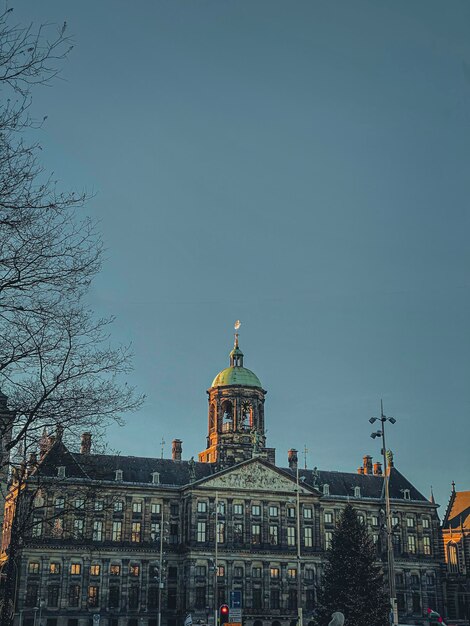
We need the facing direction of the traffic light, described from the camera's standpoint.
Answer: facing the viewer

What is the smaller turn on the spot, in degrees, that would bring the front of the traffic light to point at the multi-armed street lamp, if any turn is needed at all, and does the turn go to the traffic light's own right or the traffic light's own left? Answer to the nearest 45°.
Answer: approximately 45° to the traffic light's own left
